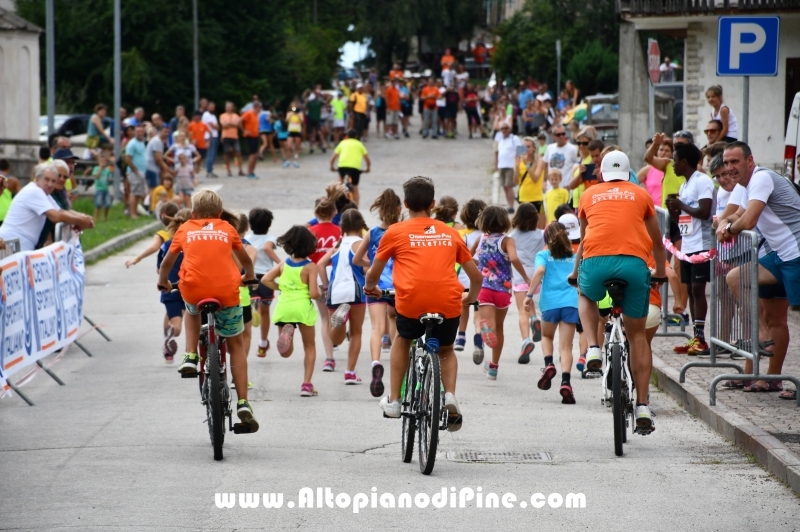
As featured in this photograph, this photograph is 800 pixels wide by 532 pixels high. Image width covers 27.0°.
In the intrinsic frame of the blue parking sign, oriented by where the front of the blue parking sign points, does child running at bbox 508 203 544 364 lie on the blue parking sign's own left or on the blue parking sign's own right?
on the blue parking sign's own right

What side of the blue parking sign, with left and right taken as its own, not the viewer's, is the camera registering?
front

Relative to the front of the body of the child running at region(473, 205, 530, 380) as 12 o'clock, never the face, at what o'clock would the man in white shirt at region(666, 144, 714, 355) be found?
The man in white shirt is roughly at 2 o'clock from the child running.

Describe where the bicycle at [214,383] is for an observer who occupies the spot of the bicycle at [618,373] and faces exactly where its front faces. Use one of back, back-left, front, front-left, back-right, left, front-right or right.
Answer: left

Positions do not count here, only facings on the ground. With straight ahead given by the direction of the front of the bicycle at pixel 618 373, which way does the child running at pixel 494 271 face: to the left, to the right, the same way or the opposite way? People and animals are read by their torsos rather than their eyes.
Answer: the same way

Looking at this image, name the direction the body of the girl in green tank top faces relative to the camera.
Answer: away from the camera

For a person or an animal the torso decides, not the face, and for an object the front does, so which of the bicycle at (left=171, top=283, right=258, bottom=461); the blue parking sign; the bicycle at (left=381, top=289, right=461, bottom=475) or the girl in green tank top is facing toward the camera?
the blue parking sign

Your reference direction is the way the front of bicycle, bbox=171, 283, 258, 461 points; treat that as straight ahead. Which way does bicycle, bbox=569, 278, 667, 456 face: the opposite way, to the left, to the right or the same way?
the same way

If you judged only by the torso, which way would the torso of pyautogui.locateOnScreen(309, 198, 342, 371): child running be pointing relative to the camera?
away from the camera

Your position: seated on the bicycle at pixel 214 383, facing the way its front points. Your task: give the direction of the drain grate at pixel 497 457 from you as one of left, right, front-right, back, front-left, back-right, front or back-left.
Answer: right

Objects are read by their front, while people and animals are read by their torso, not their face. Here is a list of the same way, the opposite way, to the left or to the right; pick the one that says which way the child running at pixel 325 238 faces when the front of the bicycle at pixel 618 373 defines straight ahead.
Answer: the same way

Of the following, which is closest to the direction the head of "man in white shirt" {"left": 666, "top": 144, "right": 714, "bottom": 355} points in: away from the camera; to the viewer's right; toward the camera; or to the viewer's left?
to the viewer's left

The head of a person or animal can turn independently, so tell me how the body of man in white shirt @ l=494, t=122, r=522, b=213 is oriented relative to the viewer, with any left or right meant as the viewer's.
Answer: facing the viewer

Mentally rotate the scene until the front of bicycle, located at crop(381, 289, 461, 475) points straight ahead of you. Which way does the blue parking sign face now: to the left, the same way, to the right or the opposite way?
the opposite way

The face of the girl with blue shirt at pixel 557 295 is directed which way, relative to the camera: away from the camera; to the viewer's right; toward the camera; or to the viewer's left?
away from the camera
